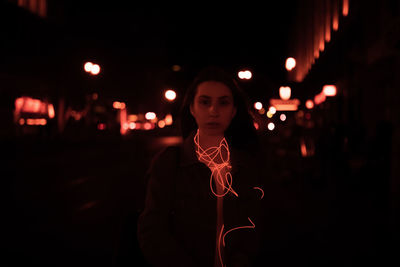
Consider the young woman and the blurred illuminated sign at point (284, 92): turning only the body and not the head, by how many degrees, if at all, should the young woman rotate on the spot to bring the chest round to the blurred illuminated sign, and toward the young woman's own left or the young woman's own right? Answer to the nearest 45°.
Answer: approximately 135° to the young woman's own left

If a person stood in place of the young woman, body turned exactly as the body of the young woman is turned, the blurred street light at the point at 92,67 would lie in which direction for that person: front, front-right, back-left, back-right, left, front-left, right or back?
back-right

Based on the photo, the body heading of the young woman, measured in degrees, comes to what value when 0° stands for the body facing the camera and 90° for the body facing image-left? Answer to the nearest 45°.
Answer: approximately 0°
